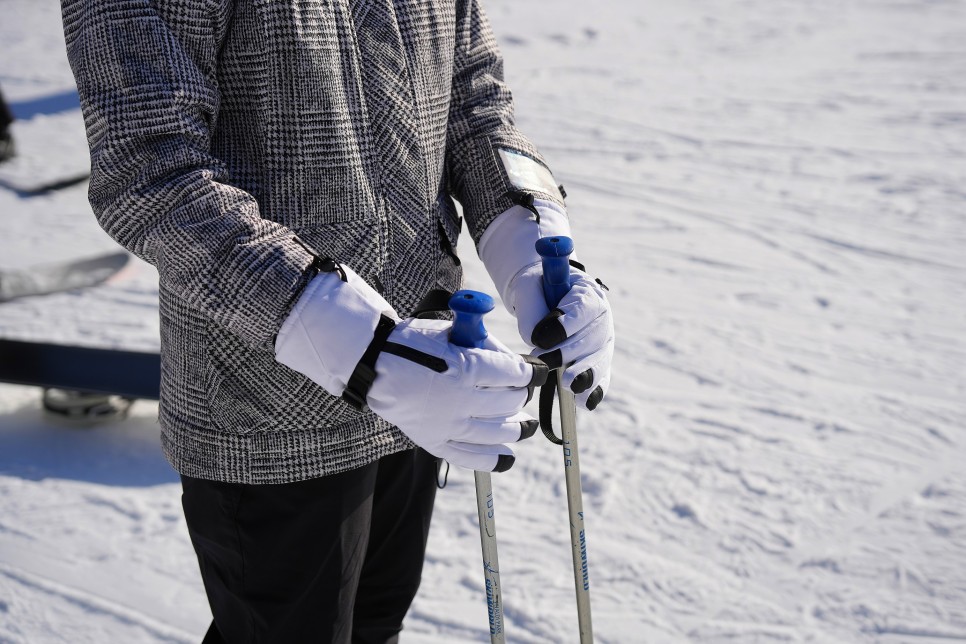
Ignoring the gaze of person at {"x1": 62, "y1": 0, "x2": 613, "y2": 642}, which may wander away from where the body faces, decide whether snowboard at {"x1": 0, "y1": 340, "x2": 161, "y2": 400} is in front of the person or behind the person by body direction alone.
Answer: behind

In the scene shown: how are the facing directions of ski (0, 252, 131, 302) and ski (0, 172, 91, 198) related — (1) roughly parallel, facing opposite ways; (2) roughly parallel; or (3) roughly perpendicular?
roughly parallel

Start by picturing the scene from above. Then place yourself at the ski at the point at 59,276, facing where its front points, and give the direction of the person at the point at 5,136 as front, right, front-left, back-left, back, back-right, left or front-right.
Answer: left

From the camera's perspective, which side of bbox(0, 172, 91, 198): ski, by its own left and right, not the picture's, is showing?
right

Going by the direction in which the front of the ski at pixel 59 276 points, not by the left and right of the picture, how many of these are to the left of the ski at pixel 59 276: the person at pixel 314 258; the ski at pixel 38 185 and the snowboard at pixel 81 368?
1

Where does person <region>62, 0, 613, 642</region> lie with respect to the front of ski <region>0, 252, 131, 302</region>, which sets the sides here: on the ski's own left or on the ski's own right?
on the ski's own right

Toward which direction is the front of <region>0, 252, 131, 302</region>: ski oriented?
to the viewer's right

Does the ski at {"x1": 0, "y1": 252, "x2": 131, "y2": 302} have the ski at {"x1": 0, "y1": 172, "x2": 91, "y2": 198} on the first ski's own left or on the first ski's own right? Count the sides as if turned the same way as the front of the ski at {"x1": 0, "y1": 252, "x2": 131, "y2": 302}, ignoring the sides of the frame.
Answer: on the first ski's own left

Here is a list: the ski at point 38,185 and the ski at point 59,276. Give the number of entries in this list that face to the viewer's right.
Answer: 2

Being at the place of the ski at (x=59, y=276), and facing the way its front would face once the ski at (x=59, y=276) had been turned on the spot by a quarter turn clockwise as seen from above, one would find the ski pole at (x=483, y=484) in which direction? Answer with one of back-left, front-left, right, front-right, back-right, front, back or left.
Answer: front

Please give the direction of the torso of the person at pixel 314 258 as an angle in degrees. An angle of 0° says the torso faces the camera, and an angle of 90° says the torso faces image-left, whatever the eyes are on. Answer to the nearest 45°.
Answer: approximately 315°
